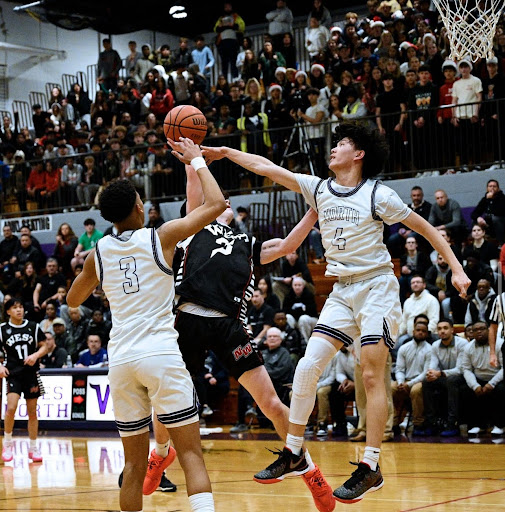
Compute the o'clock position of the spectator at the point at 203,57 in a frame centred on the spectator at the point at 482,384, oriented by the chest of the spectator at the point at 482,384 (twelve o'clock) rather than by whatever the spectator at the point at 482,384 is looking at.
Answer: the spectator at the point at 203,57 is roughly at 5 o'clock from the spectator at the point at 482,384.

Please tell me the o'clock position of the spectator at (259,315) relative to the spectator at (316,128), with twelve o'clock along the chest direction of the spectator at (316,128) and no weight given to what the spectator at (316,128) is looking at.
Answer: the spectator at (259,315) is roughly at 11 o'clock from the spectator at (316,128).

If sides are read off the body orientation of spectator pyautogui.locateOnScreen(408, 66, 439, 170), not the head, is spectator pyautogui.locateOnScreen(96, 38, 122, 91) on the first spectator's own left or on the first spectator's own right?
on the first spectator's own right

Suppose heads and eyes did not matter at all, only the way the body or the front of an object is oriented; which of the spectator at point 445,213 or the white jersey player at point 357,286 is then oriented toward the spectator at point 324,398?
the spectator at point 445,213

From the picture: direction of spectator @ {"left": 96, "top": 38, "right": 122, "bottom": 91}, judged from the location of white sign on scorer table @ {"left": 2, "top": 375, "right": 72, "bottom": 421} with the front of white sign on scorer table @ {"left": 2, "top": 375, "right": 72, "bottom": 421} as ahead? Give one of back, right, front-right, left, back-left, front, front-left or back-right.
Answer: back

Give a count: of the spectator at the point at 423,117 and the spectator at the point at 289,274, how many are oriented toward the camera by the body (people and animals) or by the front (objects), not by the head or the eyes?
2

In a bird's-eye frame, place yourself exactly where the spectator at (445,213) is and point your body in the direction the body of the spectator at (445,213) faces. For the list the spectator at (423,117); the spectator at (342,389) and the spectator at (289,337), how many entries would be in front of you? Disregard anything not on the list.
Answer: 2

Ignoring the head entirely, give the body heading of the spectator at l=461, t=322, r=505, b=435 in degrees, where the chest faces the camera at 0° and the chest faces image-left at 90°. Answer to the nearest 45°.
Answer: approximately 0°

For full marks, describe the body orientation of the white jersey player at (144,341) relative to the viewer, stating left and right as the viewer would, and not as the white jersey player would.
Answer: facing away from the viewer

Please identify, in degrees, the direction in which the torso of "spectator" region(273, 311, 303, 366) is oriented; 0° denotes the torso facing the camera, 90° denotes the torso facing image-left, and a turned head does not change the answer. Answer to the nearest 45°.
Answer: approximately 45°

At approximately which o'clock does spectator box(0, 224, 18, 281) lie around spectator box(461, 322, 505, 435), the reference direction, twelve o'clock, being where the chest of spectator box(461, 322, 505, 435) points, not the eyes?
spectator box(0, 224, 18, 281) is roughly at 4 o'clock from spectator box(461, 322, 505, 435).

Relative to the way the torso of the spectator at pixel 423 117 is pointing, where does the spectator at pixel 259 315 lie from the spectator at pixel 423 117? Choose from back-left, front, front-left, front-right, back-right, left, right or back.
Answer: front-right

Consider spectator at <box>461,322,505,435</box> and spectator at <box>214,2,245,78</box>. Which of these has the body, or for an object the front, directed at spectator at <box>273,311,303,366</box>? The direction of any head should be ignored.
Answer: spectator at <box>214,2,245,78</box>

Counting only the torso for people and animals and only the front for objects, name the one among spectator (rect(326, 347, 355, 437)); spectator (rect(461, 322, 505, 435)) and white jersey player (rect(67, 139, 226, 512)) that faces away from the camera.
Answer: the white jersey player

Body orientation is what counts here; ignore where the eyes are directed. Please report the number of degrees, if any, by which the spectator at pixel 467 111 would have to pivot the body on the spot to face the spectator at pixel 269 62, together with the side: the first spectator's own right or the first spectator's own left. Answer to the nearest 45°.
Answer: approximately 135° to the first spectator's own right

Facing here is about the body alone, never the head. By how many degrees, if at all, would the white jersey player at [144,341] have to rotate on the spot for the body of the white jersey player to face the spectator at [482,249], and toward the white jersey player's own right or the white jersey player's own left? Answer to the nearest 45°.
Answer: approximately 45° to the white jersey player's own right
